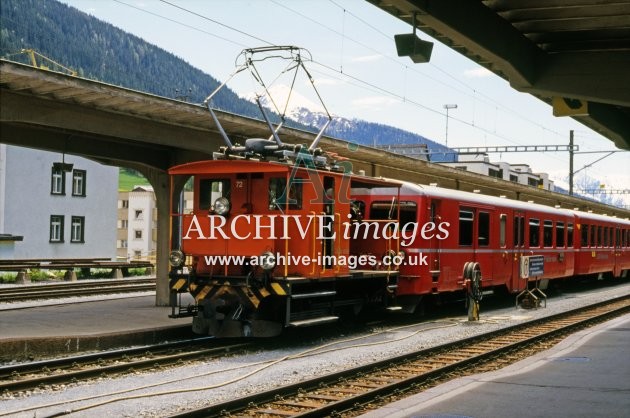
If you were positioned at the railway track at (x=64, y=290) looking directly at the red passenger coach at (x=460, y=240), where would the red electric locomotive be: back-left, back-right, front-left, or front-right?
front-right

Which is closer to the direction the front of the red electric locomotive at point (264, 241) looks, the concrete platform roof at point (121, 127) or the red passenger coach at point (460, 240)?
the concrete platform roof

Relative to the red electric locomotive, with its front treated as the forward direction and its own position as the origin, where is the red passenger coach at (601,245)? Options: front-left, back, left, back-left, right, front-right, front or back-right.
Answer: back

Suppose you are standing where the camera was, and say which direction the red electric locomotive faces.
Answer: facing the viewer and to the left of the viewer

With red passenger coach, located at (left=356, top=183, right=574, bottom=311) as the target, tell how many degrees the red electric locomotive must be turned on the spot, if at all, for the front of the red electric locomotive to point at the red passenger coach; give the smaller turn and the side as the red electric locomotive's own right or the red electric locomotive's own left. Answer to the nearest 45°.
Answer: approximately 180°

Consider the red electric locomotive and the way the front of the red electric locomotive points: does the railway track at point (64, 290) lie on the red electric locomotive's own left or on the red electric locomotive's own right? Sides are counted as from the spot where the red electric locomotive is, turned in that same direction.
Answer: on the red electric locomotive's own right

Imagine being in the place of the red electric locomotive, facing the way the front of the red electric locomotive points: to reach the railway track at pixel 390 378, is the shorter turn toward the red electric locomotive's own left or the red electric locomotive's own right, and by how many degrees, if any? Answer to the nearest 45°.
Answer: approximately 90° to the red electric locomotive's own left

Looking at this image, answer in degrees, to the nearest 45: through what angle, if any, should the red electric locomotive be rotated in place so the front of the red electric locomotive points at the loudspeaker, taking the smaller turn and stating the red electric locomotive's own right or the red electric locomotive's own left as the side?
approximately 90° to the red electric locomotive's own left

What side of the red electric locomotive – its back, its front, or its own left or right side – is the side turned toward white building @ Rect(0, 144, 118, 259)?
right
